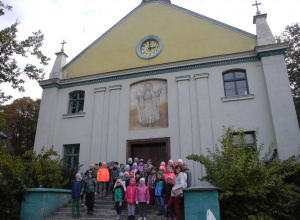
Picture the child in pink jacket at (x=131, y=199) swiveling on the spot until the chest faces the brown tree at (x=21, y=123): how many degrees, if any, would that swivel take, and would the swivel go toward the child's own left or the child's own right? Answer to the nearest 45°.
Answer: approximately 135° to the child's own right

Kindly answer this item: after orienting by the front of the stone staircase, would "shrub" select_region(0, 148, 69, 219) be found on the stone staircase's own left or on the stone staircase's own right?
on the stone staircase's own right

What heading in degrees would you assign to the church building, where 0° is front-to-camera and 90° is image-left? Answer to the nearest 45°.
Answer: approximately 0°

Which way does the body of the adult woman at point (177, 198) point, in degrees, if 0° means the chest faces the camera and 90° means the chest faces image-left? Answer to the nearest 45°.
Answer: approximately 45°

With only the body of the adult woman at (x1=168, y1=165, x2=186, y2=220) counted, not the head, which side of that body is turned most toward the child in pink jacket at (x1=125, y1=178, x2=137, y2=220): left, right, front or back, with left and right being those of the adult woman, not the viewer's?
right

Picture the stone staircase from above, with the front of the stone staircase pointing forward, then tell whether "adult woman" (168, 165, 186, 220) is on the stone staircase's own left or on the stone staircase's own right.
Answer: on the stone staircase's own left

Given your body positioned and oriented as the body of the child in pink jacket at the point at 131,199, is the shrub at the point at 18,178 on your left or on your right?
on your right

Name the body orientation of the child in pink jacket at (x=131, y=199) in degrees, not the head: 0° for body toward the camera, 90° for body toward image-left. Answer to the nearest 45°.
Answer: approximately 0°
